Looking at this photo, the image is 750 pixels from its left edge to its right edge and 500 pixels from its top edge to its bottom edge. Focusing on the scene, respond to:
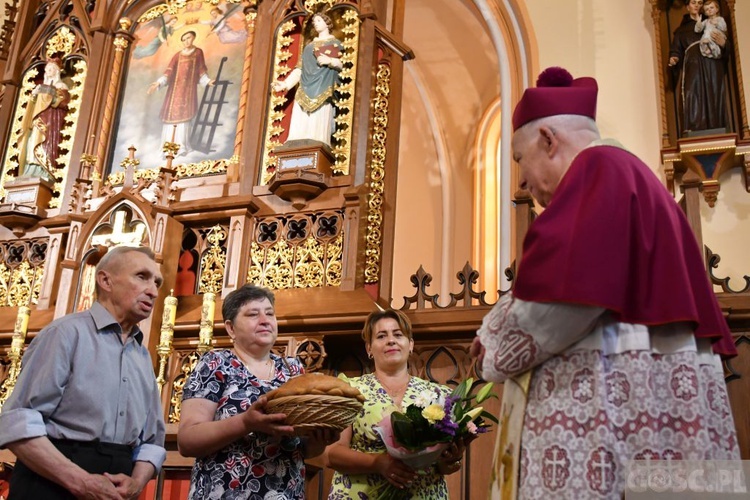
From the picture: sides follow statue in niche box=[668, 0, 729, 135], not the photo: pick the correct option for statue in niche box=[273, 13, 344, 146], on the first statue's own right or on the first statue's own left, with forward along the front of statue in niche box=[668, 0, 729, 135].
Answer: on the first statue's own right

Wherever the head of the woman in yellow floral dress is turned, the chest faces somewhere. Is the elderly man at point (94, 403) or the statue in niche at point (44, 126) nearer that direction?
the elderly man

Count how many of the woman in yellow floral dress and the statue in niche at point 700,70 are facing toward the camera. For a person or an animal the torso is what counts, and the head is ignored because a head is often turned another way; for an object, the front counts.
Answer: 2

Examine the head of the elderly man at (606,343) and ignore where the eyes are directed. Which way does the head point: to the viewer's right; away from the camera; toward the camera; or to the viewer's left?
to the viewer's left

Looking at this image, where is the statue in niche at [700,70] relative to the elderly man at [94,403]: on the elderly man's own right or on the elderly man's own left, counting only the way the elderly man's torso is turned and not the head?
on the elderly man's own left

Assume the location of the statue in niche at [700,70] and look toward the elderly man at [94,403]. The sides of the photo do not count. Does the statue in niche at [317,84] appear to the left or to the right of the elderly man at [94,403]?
right

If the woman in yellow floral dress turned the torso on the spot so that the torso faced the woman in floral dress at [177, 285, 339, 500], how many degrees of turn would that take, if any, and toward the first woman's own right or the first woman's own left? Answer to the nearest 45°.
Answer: approximately 45° to the first woman's own right

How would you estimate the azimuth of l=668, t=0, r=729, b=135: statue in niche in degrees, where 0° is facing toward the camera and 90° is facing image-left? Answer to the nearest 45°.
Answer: approximately 0°

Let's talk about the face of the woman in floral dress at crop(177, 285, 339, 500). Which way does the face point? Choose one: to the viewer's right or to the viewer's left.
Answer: to the viewer's right

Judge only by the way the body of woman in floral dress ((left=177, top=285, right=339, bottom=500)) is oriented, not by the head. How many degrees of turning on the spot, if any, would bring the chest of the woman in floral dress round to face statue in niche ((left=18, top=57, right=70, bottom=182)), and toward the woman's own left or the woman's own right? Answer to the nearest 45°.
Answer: approximately 180°
